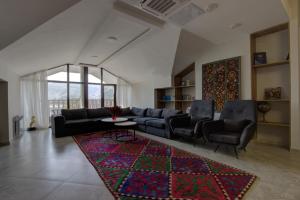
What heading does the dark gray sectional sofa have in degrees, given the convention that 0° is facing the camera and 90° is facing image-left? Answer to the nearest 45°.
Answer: approximately 0°

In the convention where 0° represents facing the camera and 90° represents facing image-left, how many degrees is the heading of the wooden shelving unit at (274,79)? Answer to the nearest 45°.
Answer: approximately 45°

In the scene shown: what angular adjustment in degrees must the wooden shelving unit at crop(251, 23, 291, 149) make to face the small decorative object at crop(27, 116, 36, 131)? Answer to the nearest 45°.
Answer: approximately 45° to its right

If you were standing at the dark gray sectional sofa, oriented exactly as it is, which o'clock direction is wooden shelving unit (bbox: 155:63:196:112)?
The wooden shelving unit is roughly at 9 o'clock from the dark gray sectional sofa.

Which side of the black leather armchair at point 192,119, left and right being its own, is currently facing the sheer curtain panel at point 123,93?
right

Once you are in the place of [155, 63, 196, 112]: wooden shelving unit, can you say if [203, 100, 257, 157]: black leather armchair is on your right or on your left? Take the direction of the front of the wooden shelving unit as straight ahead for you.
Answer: on your left

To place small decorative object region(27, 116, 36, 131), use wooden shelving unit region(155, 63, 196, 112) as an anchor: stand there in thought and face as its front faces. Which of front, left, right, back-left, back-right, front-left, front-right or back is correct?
front-right

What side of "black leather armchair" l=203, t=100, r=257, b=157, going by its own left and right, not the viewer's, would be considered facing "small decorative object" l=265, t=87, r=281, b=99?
back
